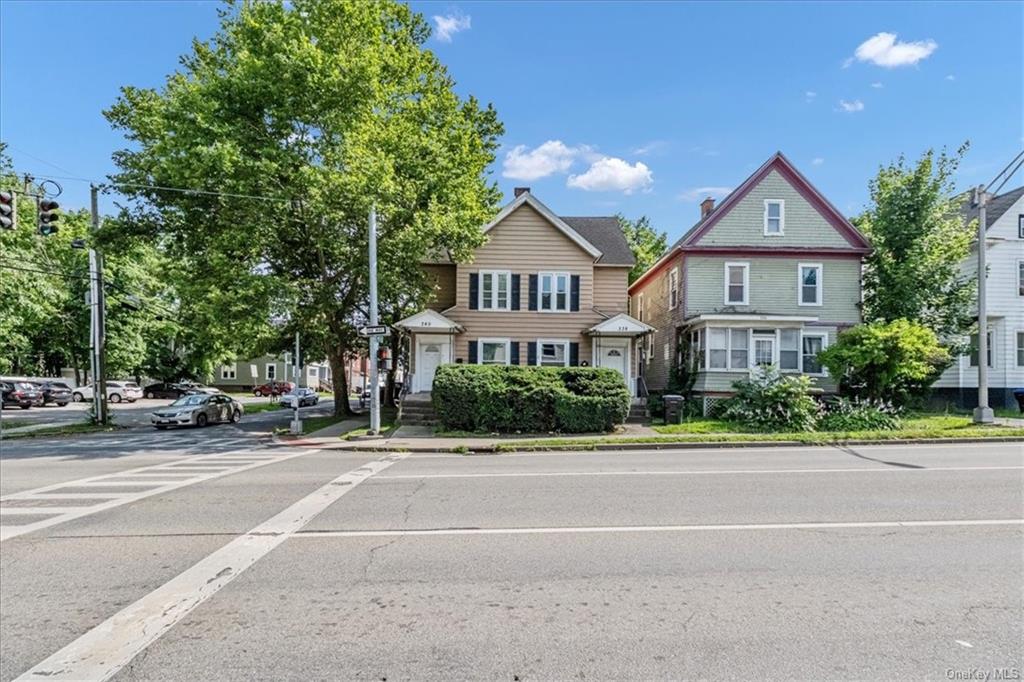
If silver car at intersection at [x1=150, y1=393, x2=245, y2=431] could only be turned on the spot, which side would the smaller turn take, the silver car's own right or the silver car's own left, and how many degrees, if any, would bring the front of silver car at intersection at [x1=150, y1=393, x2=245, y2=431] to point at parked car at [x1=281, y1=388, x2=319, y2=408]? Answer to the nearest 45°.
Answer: approximately 135° to the silver car's own right

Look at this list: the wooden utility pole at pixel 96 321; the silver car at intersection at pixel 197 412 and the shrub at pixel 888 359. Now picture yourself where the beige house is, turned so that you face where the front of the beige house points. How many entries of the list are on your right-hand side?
2

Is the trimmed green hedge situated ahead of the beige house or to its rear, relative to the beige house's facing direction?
ahead

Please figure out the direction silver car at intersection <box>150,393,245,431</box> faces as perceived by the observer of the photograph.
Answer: facing the viewer and to the left of the viewer

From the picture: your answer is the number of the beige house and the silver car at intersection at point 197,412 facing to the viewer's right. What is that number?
0

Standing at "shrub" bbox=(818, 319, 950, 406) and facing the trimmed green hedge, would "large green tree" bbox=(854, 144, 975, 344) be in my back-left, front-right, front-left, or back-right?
back-right

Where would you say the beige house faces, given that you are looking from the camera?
facing the viewer

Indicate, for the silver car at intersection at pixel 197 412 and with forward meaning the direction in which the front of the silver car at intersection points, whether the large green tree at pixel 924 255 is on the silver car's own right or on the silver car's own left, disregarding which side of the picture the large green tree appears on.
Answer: on the silver car's own left

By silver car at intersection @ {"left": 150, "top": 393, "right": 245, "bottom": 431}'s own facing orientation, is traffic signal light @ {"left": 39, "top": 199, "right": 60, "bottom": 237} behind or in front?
in front

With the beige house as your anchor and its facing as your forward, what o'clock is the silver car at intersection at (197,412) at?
The silver car at intersection is roughly at 3 o'clock from the beige house.

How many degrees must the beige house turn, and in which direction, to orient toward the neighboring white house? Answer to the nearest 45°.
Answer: approximately 90° to its left
